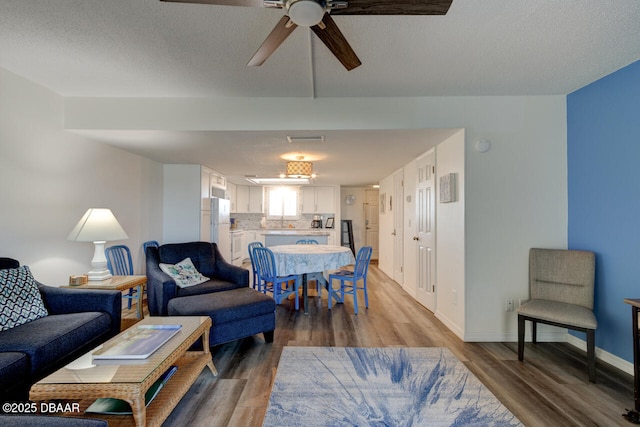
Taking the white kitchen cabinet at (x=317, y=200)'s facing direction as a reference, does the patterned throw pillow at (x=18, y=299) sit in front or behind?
in front

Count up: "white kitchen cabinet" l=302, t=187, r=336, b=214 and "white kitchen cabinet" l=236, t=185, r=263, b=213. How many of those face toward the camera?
2

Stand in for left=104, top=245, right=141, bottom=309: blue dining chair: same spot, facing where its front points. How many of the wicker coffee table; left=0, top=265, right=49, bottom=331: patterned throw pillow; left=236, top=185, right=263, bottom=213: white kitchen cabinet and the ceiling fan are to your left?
1

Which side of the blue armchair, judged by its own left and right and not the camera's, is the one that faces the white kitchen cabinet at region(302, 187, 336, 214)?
left

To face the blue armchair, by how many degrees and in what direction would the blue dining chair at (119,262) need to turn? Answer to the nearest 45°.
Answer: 0° — it already faces it

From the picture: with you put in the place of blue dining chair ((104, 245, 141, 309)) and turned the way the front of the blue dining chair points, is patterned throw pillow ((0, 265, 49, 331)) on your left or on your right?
on your right

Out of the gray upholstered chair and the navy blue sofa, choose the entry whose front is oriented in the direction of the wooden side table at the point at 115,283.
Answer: the gray upholstered chair

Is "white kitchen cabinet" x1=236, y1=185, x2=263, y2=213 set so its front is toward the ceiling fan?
yes

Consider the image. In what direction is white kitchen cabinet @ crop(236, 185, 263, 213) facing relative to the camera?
toward the camera

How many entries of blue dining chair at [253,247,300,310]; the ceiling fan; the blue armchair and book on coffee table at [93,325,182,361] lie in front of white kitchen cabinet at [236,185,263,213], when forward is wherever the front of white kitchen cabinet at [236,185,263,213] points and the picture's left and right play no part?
4

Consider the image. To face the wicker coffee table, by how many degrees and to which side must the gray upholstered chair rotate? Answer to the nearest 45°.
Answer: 0° — it already faces it

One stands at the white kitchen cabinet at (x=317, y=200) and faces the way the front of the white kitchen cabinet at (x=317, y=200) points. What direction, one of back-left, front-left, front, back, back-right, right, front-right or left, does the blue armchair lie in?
front

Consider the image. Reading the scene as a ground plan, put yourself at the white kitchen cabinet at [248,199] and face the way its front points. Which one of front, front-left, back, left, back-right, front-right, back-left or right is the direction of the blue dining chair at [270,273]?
front

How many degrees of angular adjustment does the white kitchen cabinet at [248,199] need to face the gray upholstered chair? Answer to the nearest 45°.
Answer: approximately 45° to its left

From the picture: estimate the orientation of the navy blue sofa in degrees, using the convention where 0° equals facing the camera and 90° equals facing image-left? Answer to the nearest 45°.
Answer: approximately 315°

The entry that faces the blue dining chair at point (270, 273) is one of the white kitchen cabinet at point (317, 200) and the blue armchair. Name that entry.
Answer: the white kitchen cabinet

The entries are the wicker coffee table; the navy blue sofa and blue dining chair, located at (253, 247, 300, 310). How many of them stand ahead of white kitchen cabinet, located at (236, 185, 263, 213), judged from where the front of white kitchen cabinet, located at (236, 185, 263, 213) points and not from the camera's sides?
3
